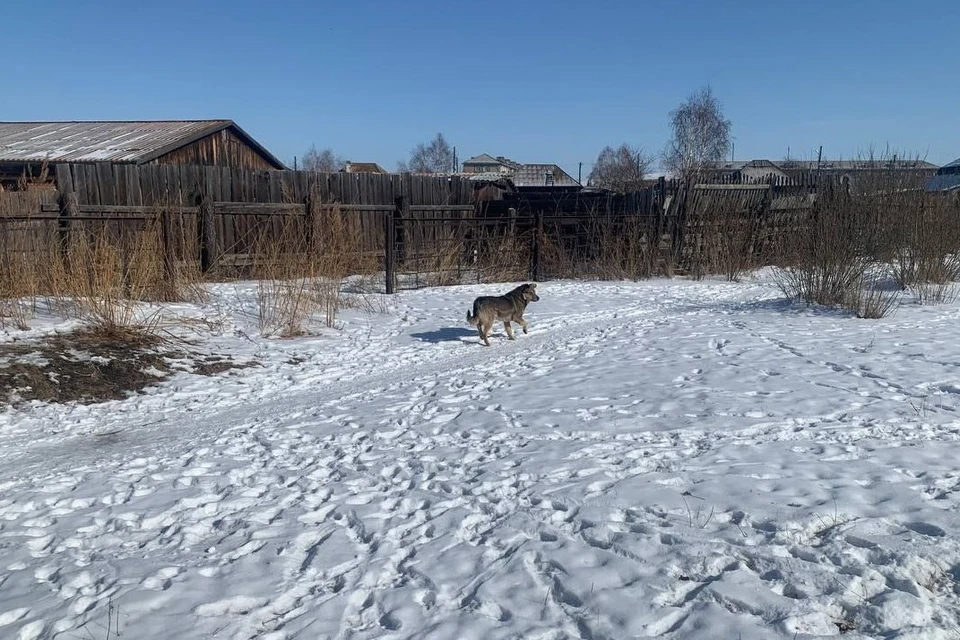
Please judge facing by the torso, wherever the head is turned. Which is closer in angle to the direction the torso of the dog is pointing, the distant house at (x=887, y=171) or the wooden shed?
the distant house

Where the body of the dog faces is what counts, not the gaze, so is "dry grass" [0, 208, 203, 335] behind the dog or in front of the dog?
behind

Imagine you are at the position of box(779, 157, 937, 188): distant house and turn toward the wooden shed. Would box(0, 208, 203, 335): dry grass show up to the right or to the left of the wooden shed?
left

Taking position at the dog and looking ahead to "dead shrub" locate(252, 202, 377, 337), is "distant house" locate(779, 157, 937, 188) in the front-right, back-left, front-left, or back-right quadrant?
back-right

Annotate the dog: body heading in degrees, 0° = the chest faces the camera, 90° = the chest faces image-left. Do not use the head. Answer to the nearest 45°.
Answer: approximately 225°

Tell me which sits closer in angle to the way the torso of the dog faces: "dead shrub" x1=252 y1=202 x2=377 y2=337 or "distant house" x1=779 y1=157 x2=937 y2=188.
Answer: the distant house

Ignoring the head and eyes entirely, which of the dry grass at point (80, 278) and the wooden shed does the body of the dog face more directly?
the wooden shed

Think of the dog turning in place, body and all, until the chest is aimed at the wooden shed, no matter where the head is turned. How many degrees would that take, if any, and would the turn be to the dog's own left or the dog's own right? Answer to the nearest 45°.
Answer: approximately 90° to the dog's own left
